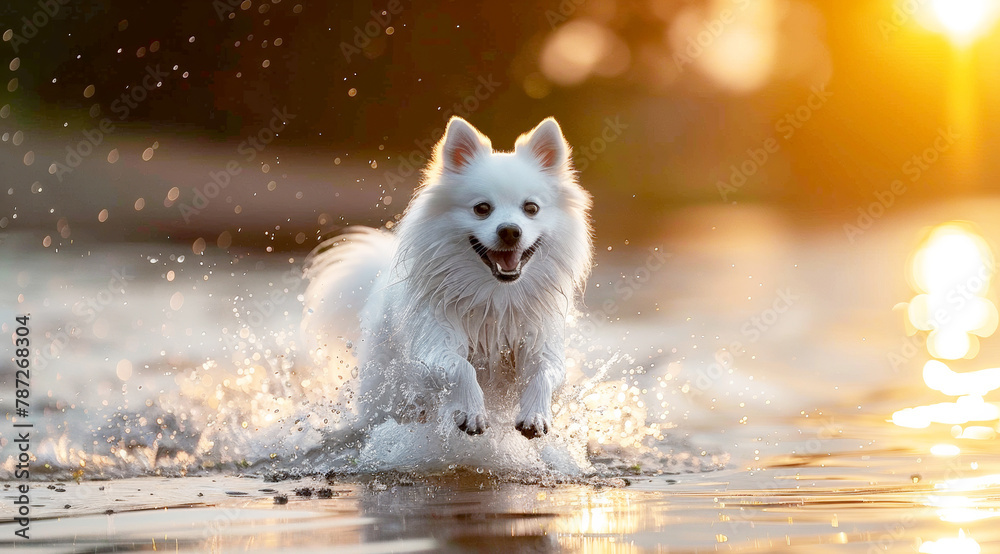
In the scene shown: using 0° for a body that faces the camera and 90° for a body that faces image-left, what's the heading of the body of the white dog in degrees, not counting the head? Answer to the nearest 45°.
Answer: approximately 315°
